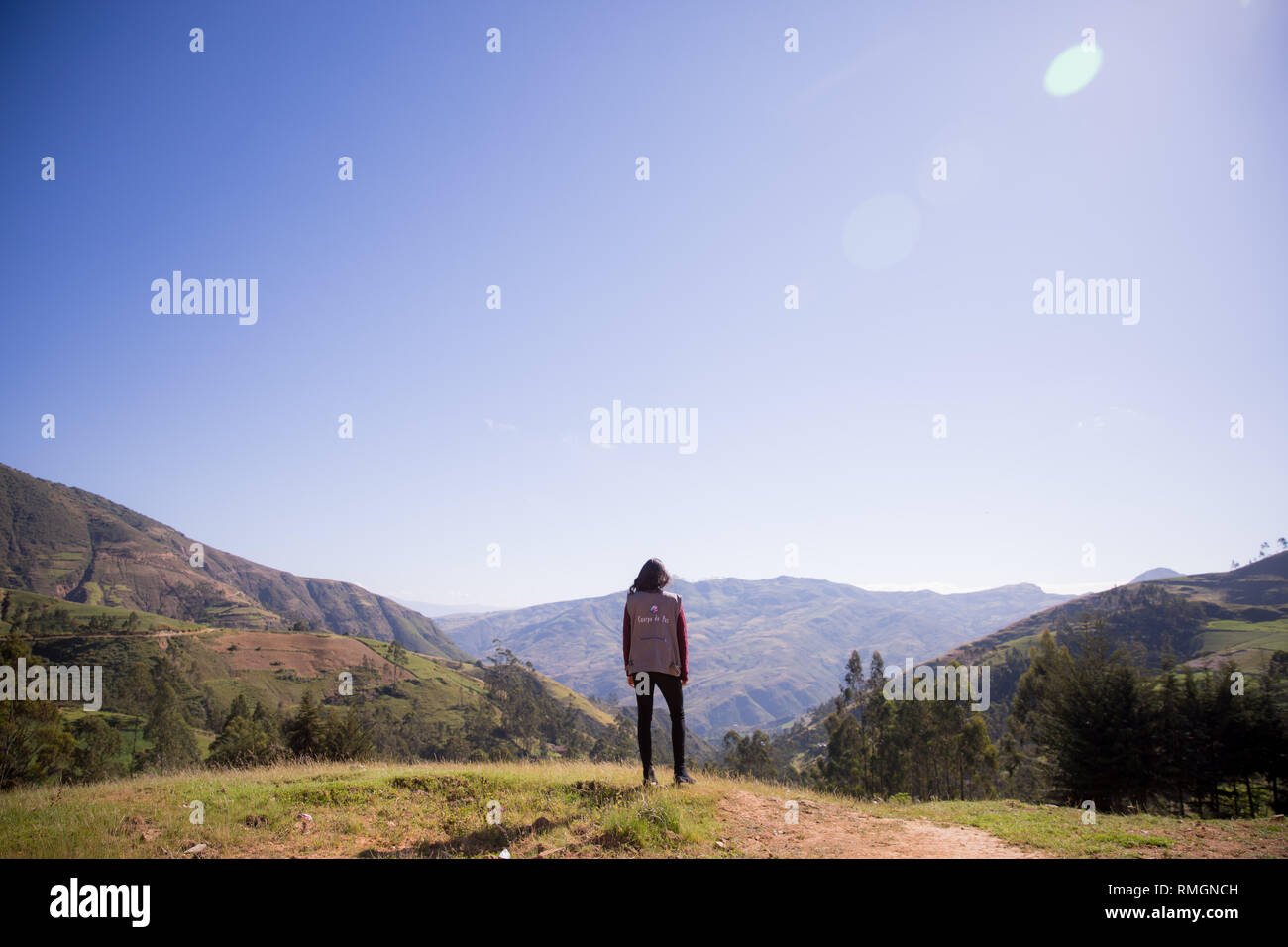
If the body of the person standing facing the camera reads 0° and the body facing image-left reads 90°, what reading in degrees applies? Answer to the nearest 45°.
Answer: approximately 180°

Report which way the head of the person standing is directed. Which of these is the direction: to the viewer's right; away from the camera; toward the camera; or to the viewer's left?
away from the camera
